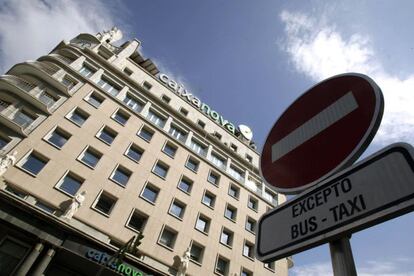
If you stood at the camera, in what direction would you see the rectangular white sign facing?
facing the viewer and to the left of the viewer

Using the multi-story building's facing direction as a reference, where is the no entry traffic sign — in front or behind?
in front

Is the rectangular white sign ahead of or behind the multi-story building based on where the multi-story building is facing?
ahead

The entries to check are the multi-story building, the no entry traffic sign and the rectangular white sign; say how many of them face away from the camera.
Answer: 0

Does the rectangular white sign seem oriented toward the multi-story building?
no

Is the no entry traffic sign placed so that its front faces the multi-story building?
no

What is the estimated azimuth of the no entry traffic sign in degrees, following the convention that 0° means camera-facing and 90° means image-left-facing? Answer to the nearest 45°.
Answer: approximately 45°

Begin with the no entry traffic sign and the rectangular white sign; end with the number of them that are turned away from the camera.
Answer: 0

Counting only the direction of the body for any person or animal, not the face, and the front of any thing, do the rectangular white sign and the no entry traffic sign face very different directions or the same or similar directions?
same or similar directions

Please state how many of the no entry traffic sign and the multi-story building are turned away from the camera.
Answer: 0
